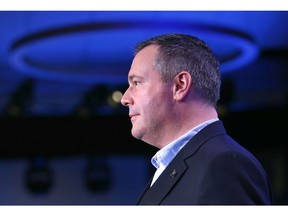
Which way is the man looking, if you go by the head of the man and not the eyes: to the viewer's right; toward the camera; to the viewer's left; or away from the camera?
to the viewer's left

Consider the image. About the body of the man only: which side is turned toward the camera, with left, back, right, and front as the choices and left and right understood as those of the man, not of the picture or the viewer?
left

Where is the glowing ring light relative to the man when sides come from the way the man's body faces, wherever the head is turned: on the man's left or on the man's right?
on the man's right
